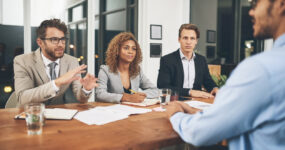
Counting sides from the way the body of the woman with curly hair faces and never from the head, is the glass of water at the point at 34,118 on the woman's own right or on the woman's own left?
on the woman's own right

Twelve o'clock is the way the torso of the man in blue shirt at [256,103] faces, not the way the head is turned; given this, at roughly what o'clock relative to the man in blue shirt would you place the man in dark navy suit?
The man in dark navy suit is roughly at 1 o'clock from the man in blue shirt.

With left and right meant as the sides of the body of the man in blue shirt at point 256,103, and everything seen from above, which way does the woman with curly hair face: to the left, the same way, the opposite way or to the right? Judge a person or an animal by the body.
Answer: the opposite way

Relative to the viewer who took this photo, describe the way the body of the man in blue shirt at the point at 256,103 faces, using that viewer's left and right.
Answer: facing away from the viewer and to the left of the viewer

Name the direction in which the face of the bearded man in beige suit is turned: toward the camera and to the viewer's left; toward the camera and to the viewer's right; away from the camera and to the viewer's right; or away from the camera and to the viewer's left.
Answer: toward the camera and to the viewer's right

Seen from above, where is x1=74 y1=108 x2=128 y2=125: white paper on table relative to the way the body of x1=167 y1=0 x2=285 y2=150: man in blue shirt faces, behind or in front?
in front

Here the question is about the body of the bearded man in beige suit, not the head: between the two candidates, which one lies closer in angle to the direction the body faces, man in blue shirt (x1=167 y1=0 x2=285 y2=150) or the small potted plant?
the man in blue shirt

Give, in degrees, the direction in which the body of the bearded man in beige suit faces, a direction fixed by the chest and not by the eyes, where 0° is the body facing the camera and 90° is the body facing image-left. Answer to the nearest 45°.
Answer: approximately 315°

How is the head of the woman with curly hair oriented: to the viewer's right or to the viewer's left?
to the viewer's right

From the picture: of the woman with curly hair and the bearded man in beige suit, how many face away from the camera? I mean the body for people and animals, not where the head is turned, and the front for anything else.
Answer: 0

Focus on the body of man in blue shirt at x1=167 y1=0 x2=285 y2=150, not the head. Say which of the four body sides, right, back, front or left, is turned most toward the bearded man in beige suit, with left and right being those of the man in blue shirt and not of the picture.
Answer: front
